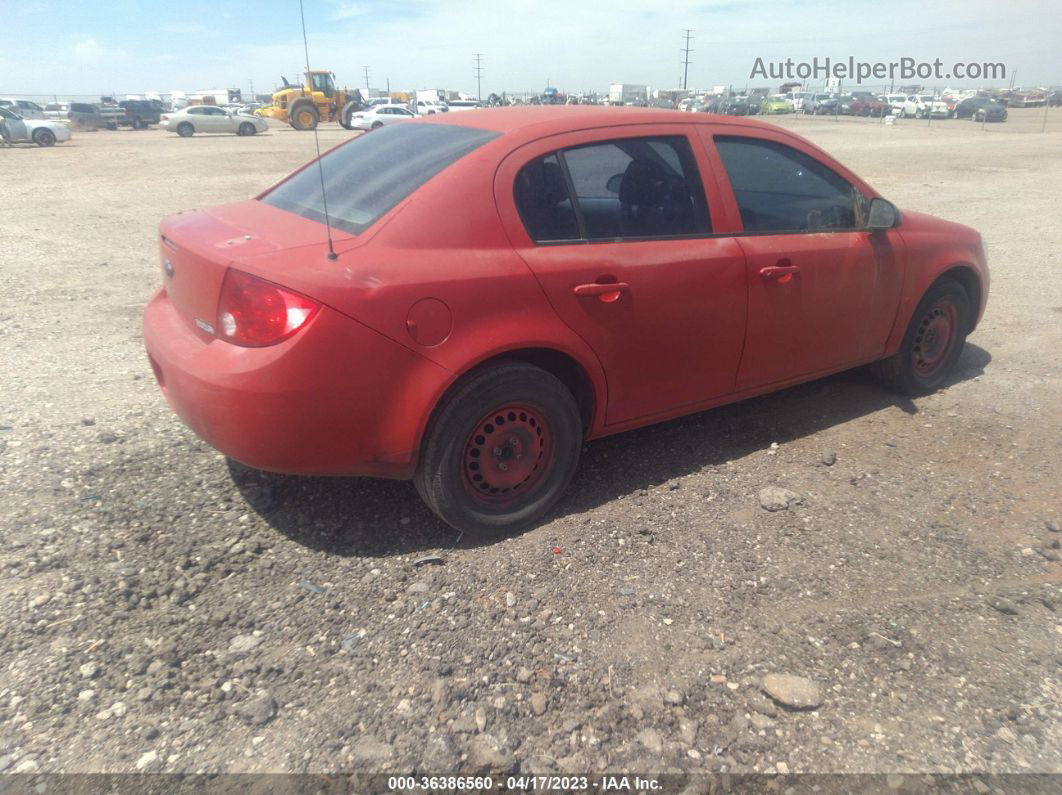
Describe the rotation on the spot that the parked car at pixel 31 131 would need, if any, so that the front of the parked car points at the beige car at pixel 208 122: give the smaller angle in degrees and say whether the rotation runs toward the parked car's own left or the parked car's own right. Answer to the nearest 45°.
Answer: approximately 45° to the parked car's own left

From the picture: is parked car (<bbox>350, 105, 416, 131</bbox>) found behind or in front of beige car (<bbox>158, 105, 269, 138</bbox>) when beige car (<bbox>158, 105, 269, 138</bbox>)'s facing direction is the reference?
in front

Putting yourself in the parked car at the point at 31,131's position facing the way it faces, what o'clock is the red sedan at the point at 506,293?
The red sedan is roughly at 3 o'clock from the parked car.

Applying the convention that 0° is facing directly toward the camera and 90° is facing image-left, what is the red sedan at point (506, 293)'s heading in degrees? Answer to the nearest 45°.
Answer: approximately 225°

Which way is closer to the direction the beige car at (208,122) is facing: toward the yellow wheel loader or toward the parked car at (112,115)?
the yellow wheel loader

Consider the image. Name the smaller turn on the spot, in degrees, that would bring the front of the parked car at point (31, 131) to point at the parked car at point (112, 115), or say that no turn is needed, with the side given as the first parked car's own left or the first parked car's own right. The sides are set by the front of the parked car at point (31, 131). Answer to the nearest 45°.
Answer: approximately 90° to the first parked car's own left

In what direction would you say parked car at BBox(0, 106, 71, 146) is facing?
to the viewer's right

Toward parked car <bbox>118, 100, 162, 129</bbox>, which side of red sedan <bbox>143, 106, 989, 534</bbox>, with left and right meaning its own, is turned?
left
